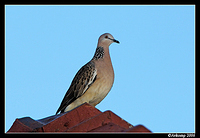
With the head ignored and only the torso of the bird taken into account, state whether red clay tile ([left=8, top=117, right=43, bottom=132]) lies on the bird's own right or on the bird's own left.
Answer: on the bird's own right

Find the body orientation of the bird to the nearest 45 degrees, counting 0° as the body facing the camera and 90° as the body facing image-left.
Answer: approximately 270°
